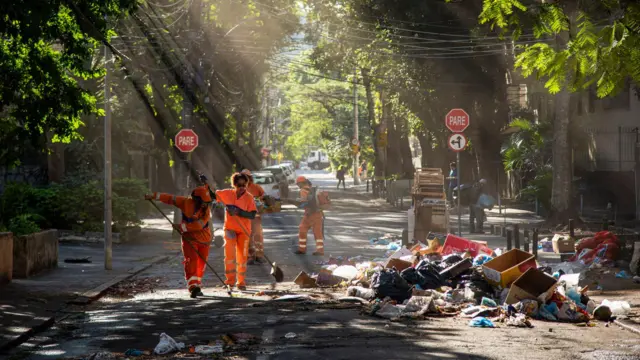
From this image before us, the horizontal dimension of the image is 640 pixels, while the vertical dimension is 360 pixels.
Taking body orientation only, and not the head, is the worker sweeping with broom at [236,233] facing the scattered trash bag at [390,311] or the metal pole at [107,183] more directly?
the scattered trash bag

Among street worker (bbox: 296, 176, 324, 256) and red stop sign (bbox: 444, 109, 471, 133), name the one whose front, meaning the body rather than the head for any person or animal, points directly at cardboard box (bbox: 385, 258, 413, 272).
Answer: the red stop sign

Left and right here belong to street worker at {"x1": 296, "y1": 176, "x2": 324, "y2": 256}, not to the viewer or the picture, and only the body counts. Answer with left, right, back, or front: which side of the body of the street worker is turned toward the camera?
left

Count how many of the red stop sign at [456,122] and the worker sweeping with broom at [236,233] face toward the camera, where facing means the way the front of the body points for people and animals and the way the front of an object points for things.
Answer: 2

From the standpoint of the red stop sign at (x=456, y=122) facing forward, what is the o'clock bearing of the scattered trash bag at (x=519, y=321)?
The scattered trash bag is roughly at 12 o'clock from the red stop sign.

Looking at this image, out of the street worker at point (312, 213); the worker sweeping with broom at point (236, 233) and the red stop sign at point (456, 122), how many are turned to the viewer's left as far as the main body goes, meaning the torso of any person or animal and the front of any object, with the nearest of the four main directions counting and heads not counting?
1

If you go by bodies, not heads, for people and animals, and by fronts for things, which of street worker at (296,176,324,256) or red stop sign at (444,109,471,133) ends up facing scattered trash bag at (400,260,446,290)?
the red stop sign

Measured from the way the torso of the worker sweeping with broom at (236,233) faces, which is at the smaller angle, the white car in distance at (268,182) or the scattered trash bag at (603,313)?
the scattered trash bag

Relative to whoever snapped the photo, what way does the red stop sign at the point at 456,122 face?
facing the viewer

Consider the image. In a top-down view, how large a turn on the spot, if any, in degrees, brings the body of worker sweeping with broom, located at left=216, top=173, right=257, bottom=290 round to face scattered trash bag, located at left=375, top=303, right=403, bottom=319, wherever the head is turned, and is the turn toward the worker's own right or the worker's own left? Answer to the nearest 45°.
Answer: approximately 45° to the worker's own left

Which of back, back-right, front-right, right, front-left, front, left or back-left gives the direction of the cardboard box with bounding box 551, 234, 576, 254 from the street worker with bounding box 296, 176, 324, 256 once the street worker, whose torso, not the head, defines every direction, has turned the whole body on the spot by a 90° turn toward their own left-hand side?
left

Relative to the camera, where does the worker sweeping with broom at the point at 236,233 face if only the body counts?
toward the camera

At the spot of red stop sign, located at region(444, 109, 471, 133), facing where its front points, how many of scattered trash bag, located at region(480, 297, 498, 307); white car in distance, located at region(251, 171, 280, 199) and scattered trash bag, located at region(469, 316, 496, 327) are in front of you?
2

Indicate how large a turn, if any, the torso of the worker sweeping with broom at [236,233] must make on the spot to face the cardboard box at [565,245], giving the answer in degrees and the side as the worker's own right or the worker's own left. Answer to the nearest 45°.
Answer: approximately 135° to the worker's own left
